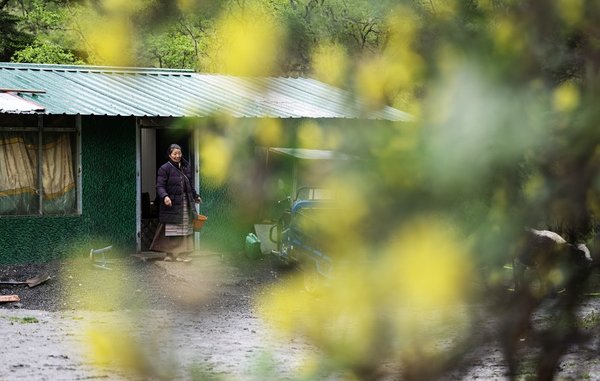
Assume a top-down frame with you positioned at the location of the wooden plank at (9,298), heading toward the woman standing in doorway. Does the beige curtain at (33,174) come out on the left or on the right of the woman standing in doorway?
left

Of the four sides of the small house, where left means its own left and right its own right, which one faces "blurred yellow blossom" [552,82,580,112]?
front

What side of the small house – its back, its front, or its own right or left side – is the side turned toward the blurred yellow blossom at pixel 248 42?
front

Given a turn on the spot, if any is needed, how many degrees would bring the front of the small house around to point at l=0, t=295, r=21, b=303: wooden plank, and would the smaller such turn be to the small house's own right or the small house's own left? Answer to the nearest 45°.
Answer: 0° — it already faces it

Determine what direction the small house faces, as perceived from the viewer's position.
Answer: facing the viewer

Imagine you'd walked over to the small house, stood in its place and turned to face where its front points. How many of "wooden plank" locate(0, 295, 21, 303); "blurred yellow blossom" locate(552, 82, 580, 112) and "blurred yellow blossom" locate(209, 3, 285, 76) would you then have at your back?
0
